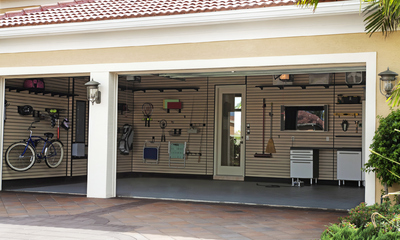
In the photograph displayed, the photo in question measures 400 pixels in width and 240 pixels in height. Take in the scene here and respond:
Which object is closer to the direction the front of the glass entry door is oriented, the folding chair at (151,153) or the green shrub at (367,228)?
the green shrub

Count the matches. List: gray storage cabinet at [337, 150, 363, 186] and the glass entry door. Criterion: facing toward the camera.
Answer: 2

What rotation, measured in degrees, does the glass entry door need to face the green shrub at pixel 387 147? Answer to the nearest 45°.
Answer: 0° — it already faces it

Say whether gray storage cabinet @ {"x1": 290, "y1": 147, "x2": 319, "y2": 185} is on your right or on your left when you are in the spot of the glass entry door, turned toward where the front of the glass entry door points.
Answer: on your left

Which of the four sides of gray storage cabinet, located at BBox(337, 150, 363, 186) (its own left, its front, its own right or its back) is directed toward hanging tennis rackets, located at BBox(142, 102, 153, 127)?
right

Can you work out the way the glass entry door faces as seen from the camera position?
facing the viewer

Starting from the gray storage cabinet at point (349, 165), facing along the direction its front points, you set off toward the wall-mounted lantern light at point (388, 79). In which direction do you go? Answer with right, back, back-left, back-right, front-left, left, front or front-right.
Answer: front

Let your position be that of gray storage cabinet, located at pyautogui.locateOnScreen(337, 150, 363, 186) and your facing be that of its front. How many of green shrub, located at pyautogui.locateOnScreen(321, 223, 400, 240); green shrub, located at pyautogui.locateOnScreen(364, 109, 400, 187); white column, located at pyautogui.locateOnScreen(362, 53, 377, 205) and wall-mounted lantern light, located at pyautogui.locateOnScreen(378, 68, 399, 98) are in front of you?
4

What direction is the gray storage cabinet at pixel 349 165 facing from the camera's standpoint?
toward the camera

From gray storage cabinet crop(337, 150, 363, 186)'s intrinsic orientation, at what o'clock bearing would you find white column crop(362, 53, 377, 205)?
The white column is roughly at 12 o'clock from the gray storage cabinet.

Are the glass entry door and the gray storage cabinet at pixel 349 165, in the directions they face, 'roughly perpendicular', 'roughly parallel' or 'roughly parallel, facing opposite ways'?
roughly parallel
